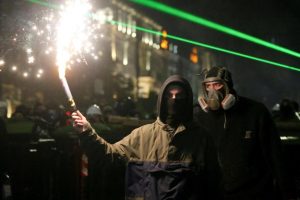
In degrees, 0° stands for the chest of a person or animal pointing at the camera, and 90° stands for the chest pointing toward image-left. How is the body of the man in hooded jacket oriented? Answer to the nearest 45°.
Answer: approximately 0°

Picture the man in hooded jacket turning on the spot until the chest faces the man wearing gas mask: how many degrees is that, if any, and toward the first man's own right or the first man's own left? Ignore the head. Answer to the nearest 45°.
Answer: approximately 135° to the first man's own left
